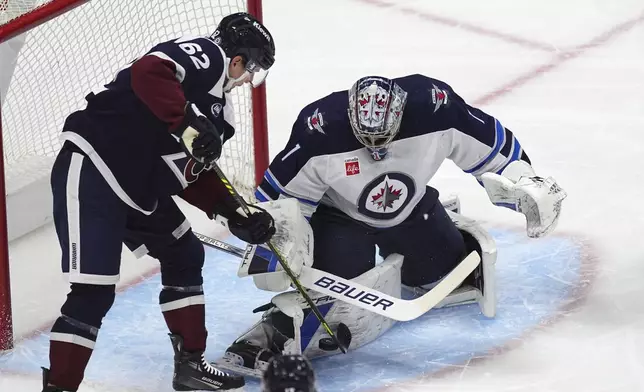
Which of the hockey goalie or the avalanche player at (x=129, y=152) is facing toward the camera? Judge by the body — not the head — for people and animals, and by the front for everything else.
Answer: the hockey goalie

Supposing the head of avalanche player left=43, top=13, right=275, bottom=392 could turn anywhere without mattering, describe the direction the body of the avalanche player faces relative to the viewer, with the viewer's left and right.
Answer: facing to the right of the viewer

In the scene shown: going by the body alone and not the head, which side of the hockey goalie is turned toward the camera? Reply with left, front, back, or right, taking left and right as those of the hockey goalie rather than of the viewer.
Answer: front

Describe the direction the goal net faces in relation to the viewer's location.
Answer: facing the viewer and to the right of the viewer

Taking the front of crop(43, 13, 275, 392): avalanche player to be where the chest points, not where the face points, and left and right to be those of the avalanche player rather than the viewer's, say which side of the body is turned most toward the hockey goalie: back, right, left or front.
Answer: front

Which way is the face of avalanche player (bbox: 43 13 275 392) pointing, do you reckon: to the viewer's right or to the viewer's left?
to the viewer's right

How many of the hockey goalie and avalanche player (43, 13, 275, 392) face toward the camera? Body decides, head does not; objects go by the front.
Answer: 1

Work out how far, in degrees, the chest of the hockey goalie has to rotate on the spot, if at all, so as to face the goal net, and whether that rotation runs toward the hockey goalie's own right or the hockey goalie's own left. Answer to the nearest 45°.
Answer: approximately 135° to the hockey goalie's own right

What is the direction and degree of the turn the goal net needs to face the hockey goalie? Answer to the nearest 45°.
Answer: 0° — it already faces them

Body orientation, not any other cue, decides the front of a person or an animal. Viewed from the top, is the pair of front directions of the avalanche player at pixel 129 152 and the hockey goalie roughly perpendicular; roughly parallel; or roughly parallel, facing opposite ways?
roughly perpendicular

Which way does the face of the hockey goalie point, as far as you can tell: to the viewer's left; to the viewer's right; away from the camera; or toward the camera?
toward the camera
